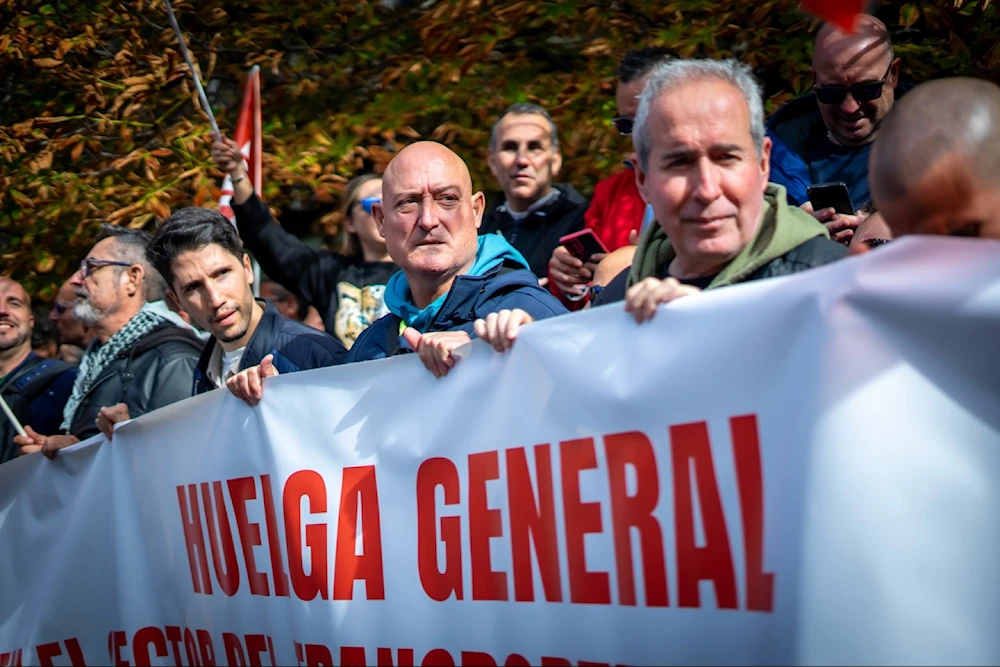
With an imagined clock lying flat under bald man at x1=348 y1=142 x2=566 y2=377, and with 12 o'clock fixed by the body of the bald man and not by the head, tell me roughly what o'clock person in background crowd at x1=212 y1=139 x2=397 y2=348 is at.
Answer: The person in background crowd is roughly at 4 o'clock from the bald man.

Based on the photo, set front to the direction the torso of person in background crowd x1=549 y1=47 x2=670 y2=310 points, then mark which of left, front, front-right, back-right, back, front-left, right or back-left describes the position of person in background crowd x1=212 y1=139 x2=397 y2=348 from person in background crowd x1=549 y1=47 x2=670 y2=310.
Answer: right

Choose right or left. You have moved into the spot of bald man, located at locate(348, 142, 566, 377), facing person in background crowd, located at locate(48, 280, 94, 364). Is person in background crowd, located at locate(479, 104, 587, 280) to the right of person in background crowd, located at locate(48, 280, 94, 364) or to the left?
right

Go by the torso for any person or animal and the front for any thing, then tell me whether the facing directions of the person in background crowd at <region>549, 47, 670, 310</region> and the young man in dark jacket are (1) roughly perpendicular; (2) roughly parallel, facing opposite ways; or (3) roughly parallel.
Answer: roughly parallel

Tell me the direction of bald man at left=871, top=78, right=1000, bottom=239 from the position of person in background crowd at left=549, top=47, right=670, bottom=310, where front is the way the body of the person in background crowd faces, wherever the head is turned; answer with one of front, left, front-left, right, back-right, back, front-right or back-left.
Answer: front-left

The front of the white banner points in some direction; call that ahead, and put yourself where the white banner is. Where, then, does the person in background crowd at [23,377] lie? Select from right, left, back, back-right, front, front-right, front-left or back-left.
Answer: right

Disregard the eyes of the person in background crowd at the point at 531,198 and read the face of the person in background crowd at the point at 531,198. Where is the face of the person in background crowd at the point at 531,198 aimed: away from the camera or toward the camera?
toward the camera

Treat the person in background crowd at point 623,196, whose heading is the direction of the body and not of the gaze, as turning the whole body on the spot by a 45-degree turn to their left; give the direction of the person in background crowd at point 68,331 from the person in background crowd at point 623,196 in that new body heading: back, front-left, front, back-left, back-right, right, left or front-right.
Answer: back-right

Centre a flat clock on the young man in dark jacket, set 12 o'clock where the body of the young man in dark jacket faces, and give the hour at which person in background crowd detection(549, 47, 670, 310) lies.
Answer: The person in background crowd is roughly at 8 o'clock from the young man in dark jacket.

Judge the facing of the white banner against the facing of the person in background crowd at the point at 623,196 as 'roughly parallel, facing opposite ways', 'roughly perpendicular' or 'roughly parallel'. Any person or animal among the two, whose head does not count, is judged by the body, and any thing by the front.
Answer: roughly parallel

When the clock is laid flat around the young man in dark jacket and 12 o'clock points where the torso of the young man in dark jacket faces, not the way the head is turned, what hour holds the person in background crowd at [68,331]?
The person in background crowd is roughly at 4 o'clock from the young man in dark jacket.

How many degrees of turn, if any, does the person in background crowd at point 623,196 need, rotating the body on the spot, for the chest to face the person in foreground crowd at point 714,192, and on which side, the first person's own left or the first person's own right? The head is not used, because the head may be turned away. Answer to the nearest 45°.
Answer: approximately 45° to the first person's own left

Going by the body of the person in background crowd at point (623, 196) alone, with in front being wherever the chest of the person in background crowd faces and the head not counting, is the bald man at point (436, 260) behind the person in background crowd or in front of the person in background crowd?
in front

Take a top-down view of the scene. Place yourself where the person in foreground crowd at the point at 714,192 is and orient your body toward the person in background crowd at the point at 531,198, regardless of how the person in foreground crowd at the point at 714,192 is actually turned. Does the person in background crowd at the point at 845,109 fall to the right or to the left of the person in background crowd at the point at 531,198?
right

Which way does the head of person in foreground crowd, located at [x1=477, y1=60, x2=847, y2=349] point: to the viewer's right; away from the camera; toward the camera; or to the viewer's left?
toward the camera

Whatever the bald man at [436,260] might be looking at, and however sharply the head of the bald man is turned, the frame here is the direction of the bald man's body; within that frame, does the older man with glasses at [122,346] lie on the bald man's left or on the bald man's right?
on the bald man's right

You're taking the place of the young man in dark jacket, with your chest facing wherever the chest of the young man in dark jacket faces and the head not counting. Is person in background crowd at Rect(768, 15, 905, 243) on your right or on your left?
on your left
